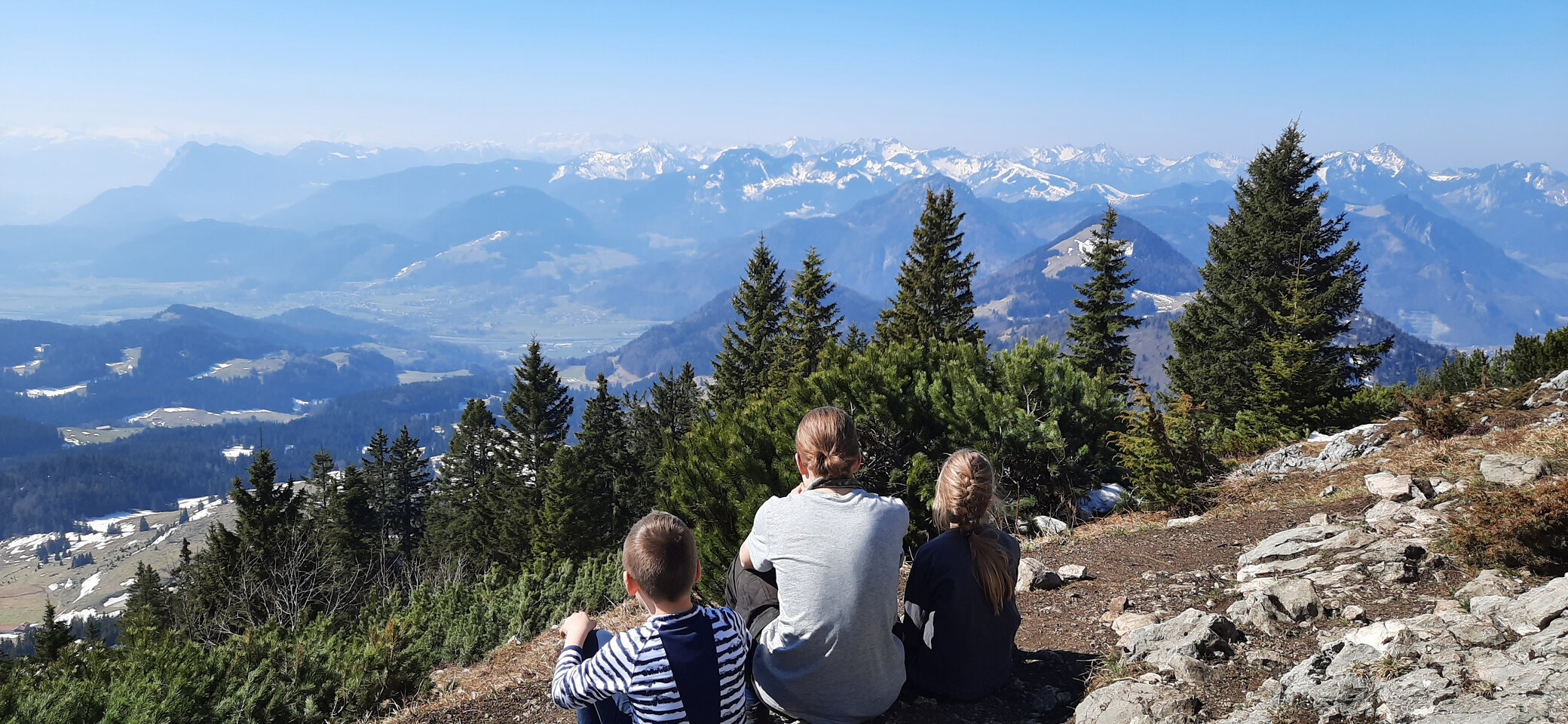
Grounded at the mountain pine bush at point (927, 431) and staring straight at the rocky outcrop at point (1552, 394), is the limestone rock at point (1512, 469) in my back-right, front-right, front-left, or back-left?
front-right

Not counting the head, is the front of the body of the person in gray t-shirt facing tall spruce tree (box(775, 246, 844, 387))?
yes

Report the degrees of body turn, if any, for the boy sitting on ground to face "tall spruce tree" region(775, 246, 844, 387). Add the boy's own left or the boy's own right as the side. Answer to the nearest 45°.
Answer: approximately 45° to the boy's own right

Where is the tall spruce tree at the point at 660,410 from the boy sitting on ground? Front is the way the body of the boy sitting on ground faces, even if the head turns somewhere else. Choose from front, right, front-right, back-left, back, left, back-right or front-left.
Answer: front-right

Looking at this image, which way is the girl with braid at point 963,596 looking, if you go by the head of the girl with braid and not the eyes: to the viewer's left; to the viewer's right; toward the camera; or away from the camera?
away from the camera

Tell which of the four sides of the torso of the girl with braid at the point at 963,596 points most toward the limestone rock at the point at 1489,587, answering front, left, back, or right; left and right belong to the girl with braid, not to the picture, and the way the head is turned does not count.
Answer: right

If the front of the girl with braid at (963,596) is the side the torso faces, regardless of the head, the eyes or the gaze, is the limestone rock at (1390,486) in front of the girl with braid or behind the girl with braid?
in front

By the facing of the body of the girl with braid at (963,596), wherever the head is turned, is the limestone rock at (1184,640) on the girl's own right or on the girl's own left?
on the girl's own right

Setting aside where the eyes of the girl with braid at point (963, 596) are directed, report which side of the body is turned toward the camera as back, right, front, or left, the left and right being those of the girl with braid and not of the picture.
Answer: back

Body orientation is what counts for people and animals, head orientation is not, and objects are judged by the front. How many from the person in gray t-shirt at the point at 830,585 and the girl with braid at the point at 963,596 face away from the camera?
2

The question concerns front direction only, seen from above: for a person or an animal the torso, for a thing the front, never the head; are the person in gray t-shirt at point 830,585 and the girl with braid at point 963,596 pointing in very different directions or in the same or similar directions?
same or similar directions

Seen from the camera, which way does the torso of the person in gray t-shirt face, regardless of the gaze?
away from the camera

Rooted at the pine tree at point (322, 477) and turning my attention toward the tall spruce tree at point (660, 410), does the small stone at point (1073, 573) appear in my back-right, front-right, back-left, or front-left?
front-right

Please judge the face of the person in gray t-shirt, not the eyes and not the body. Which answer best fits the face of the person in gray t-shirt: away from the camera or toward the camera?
away from the camera
